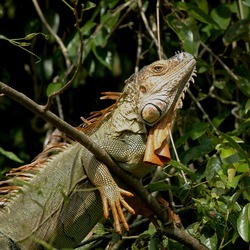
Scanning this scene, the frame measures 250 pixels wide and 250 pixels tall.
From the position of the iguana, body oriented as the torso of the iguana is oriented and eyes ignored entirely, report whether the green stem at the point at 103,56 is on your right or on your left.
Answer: on your left

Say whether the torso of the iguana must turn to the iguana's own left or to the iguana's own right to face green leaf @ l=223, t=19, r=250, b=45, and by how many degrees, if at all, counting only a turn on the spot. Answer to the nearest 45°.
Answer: approximately 45° to the iguana's own left

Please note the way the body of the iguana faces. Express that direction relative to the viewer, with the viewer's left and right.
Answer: facing to the right of the viewer

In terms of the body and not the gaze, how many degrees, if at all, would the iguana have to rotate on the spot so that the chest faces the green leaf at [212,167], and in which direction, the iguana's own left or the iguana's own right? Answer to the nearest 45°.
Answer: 0° — it already faces it

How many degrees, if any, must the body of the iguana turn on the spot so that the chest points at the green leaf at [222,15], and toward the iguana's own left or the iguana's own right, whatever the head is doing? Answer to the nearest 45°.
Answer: approximately 45° to the iguana's own left

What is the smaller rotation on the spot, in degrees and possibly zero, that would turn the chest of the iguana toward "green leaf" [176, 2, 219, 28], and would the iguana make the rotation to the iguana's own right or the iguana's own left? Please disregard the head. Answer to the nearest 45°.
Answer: approximately 45° to the iguana's own left

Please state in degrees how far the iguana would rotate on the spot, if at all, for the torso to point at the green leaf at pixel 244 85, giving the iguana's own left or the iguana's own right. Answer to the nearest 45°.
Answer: approximately 45° to the iguana's own left

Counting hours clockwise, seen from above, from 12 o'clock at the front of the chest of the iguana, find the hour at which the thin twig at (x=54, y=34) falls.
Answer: The thin twig is roughly at 9 o'clock from the iguana.

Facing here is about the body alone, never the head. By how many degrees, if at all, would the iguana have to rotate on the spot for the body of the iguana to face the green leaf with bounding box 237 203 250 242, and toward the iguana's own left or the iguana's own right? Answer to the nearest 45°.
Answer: approximately 45° to the iguana's own right
